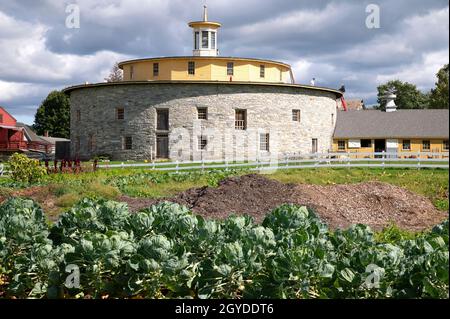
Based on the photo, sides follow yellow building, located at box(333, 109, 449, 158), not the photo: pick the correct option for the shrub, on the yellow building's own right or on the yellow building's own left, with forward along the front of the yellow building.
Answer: on the yellow building's own right

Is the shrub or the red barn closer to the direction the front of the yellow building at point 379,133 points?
the shrub

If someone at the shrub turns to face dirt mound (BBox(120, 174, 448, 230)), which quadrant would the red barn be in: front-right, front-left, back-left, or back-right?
back-left

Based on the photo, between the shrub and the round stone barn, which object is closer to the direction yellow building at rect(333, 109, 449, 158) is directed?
the shrub

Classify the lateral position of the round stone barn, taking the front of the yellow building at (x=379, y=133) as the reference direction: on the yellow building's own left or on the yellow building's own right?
on the yellow building's own right

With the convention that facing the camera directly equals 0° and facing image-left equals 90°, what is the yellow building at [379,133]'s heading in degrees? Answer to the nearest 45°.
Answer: approximately 0°

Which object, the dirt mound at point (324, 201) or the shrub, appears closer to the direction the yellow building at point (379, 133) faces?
the dirt mound

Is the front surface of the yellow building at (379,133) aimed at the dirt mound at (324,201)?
yes

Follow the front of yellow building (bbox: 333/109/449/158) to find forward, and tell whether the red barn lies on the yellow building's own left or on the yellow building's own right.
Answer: on the yellow building's own right
